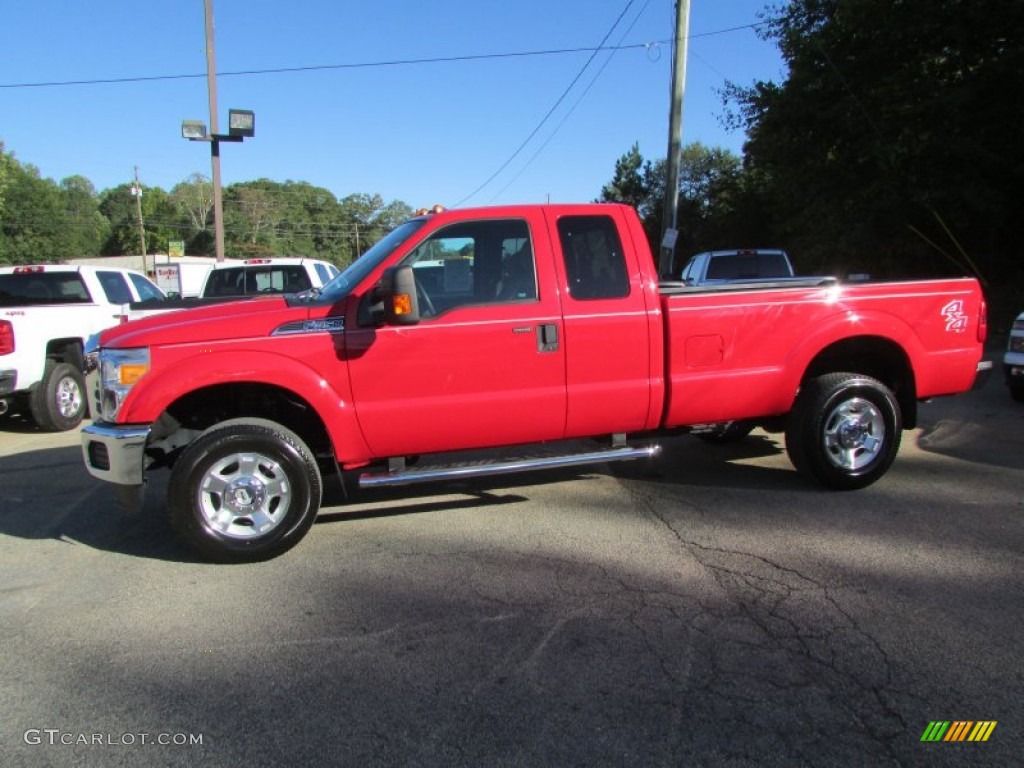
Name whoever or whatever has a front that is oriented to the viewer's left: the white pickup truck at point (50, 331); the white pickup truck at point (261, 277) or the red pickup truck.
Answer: the red pickup truck

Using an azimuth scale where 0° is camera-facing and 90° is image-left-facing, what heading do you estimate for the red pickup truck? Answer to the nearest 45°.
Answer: approximately 90°

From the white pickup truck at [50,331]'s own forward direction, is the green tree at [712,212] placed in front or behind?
in front

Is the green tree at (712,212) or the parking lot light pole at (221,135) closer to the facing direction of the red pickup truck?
the parking lot light pole

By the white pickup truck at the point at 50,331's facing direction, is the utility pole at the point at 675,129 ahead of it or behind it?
ahead

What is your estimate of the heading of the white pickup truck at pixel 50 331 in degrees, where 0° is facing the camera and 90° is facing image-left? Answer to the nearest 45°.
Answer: approximately 225°

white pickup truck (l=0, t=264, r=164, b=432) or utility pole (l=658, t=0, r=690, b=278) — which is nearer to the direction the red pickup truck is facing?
the white pickup truck

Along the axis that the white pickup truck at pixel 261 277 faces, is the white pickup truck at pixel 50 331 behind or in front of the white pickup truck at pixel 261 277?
behind

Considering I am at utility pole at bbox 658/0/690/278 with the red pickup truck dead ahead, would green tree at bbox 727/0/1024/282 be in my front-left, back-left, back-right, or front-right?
back-left

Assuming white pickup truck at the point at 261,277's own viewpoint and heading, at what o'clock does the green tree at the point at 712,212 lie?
The green tree is roughly at 12 o'clock from the white pickup truck.

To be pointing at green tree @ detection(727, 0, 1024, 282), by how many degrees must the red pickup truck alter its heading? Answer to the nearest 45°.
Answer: approximately 135° to its right

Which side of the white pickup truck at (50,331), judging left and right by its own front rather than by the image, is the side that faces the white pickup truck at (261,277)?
front

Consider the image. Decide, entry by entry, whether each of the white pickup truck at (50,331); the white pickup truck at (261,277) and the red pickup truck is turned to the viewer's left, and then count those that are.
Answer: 1
